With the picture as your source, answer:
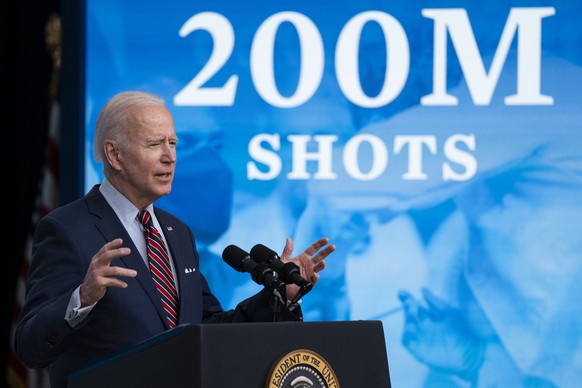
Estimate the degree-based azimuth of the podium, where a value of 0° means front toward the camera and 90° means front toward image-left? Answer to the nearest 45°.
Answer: approximately 315°

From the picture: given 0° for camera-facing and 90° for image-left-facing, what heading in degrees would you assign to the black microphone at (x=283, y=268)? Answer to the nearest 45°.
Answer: approximately 90°

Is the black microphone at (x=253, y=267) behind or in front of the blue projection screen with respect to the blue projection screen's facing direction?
in front

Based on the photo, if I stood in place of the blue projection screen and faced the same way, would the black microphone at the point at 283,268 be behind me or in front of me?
in front

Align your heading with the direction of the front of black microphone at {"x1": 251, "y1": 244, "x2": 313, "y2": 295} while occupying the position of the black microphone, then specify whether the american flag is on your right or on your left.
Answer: on your right

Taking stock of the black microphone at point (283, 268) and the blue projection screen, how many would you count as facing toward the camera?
1

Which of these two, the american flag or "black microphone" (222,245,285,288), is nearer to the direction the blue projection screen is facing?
the black microphone

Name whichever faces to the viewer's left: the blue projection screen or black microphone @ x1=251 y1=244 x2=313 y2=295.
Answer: the black microphone

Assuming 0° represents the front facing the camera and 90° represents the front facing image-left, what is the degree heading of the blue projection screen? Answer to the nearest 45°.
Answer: approximately 0°

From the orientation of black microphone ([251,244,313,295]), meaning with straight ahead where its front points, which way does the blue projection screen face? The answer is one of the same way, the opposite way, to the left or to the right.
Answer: to the left

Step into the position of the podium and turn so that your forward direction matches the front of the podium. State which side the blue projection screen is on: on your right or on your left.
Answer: on your left

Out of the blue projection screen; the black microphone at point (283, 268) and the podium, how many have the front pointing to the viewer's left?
1

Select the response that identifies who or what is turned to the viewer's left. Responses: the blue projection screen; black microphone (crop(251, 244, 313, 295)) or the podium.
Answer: the black microphone
